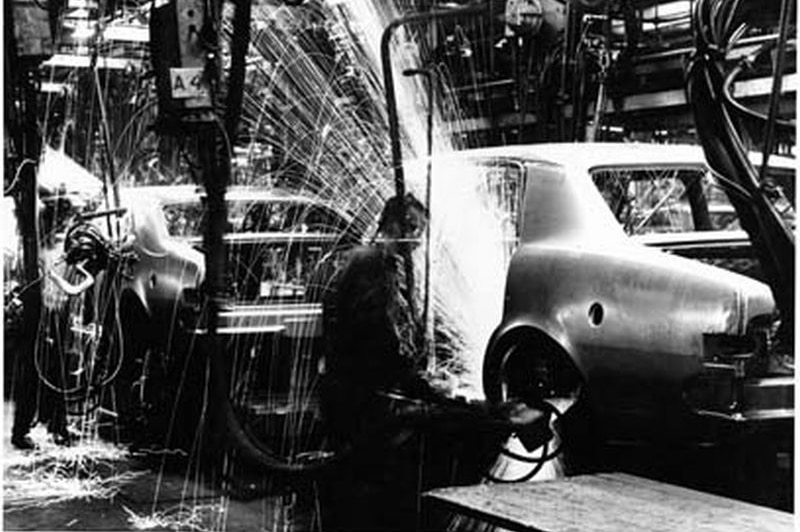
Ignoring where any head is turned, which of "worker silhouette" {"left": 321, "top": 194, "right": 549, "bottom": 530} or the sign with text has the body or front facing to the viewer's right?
the worker silhouette

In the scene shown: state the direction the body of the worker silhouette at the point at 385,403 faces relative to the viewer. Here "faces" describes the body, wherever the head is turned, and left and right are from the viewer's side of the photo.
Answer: facing to the right of the viewer

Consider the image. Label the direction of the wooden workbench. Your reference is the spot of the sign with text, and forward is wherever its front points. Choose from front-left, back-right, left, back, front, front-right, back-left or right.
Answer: front-left

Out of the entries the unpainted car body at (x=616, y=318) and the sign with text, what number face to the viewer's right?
0

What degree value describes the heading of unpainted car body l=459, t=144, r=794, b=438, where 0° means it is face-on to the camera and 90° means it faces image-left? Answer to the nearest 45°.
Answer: approximately 135°

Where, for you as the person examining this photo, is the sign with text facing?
facing the viewer

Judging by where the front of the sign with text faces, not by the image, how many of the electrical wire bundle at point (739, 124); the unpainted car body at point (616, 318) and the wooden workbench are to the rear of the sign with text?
0

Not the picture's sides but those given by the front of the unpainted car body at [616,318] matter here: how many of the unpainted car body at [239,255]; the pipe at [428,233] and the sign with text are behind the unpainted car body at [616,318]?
0

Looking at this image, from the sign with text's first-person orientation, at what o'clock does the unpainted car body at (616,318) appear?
The unpainted car body is roughly at 10 o'clock from the sign with text.

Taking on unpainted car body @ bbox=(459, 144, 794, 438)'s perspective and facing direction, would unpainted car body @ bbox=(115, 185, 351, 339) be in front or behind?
in front

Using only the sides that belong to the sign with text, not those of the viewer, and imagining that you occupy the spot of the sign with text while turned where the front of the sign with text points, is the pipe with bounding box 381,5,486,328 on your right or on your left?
on your left

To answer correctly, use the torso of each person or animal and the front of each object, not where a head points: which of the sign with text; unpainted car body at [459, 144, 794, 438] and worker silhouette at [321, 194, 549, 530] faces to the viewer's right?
the worker silhouette

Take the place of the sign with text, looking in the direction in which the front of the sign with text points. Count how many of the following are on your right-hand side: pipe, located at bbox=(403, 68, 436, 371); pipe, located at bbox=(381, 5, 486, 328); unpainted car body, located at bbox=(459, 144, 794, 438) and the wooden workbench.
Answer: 0

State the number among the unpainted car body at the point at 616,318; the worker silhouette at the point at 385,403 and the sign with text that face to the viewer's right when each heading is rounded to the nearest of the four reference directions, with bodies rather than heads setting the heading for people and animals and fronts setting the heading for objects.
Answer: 1

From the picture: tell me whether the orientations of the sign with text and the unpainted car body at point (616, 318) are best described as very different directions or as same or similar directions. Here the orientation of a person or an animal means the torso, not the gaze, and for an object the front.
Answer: very different directions

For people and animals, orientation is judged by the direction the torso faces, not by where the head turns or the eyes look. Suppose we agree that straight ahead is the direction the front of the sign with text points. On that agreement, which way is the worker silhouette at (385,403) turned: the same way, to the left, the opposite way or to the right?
to the left

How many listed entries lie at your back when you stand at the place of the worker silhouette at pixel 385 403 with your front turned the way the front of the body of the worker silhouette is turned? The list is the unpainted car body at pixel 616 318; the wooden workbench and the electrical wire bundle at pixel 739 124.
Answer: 0
